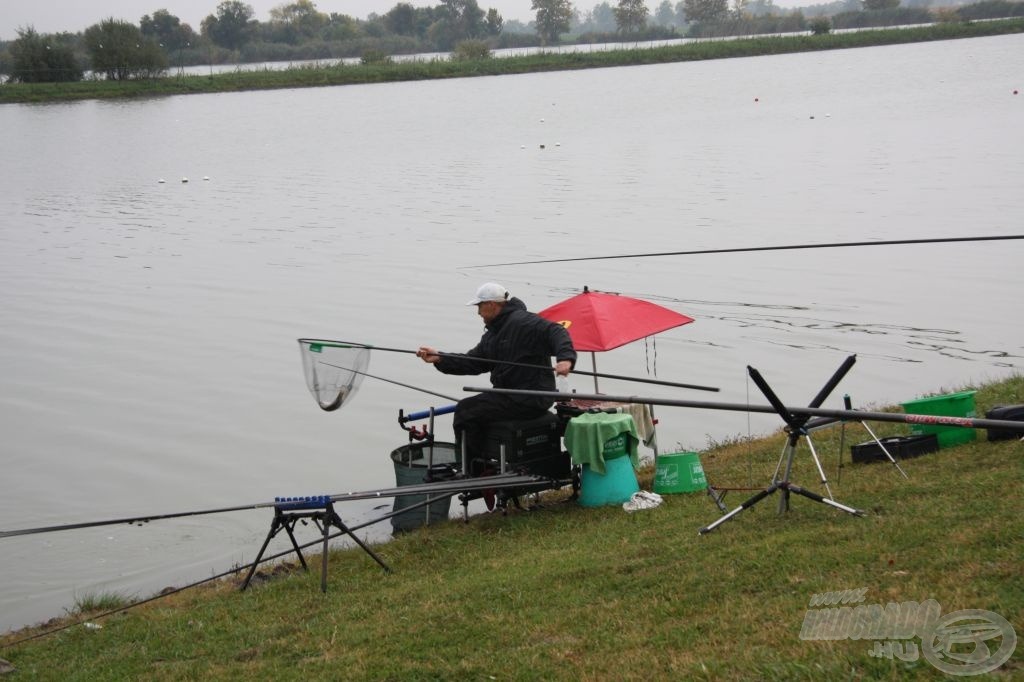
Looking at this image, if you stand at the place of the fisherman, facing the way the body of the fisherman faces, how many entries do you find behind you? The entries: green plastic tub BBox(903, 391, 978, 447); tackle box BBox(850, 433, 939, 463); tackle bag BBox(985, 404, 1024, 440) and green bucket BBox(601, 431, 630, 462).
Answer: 4

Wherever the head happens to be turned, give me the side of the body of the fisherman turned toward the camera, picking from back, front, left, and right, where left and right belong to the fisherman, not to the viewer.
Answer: left

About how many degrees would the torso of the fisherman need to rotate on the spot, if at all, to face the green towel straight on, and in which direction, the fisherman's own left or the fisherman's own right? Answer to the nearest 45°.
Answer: approximately 135° to the fisherman's own left

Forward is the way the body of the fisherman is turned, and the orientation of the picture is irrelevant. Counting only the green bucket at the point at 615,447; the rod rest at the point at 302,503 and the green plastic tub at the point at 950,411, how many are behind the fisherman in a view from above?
2

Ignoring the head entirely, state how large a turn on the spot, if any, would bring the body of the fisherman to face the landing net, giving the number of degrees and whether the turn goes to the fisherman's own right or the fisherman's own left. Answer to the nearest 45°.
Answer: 0° — they already face it

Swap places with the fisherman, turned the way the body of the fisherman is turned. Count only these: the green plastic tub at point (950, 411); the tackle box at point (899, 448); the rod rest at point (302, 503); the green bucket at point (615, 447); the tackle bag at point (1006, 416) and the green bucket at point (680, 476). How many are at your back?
5

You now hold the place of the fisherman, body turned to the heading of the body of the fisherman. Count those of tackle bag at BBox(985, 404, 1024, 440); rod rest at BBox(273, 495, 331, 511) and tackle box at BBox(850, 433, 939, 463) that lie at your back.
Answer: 2

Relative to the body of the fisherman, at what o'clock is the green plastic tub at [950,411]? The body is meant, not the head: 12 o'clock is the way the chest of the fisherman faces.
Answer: The green plastic tub is roughly at 6 o'clock from the fisherman.

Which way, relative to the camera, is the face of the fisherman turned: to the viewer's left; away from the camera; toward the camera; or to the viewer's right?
to the viewer's left

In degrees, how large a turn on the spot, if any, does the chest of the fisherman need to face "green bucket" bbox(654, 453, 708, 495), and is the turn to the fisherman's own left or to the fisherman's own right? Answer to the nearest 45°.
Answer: approximately 180°

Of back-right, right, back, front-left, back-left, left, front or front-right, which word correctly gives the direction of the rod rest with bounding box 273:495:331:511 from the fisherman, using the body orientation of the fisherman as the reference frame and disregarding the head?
front-left

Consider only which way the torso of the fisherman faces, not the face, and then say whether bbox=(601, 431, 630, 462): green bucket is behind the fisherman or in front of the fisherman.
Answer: behind

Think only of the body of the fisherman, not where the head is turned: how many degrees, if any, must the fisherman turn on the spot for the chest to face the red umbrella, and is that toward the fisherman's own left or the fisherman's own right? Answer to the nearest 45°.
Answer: approximately 135° to the fisherman's own right

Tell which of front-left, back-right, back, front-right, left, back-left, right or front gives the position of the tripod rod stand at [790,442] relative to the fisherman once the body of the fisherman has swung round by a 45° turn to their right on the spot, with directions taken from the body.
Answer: back
